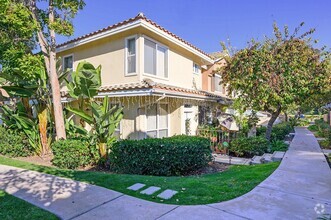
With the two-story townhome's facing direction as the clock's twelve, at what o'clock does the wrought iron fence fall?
The wrought iron fence is roughly at 10 o'clock from the two-story townhome.

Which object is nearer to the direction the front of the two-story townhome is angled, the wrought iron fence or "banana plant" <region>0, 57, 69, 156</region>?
the wrought iron fence

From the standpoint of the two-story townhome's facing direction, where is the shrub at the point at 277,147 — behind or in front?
in front

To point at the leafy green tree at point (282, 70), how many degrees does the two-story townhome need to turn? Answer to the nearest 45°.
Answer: approximately 45° to its left

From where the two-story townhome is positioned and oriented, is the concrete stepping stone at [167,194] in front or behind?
in front

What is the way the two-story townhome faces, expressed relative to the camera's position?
facing the viewer and to the right of the viewer

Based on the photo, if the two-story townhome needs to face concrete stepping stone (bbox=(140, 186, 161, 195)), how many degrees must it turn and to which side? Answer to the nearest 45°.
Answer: approximately 45° to its right

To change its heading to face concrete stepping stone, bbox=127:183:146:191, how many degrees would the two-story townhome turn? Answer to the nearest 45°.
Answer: approximately 45° to its right
